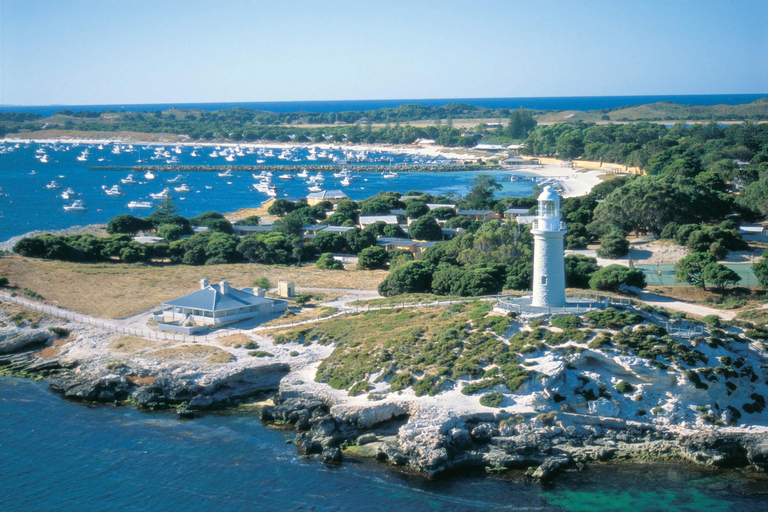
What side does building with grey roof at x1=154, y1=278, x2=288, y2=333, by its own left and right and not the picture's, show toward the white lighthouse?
left

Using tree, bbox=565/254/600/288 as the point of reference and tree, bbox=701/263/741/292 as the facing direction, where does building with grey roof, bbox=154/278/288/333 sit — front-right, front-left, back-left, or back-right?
back-right

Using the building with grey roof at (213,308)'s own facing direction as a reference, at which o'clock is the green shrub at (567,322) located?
The green shrub is roughly at 9 o'clock from the building with grey roof.

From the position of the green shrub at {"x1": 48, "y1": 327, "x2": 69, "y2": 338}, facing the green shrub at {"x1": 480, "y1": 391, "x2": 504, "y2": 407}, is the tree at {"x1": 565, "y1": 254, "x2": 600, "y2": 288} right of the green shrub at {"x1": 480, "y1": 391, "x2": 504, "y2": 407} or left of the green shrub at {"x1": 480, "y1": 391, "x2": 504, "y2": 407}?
left

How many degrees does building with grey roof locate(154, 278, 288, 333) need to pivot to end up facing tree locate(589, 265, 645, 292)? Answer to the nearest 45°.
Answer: approximately 135° to its left

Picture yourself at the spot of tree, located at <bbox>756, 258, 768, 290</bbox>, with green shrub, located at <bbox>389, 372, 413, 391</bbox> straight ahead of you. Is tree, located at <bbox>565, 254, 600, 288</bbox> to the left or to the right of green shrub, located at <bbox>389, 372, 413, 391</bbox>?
right

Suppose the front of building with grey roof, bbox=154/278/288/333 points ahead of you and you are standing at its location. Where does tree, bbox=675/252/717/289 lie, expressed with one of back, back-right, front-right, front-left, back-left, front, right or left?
back-left

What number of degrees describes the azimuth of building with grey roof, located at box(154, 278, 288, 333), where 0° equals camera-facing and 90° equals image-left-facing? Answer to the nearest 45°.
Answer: approximately 45°
